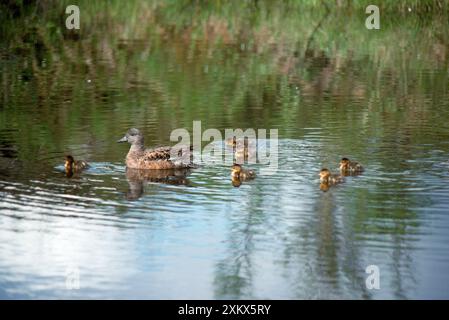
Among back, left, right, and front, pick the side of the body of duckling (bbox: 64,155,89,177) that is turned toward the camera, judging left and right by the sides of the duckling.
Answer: left

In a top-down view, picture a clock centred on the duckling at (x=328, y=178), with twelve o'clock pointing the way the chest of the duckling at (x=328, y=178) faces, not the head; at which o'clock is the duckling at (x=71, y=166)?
the duckling at (x=71, y=166) is roughly at 12 o'clock from the duckling at (x=328, y=178).

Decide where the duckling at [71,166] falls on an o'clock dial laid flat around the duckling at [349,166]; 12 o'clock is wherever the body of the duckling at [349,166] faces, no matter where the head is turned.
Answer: the duckling at [71,166] is roughly at 12 o'clock from the duckling at [349,166].

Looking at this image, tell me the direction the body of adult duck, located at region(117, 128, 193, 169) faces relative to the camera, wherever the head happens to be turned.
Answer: to the viewer's left

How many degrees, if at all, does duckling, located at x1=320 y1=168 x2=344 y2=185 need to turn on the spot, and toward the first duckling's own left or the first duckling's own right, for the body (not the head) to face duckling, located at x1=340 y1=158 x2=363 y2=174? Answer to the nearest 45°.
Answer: approximately 135° to the first duckling's own right

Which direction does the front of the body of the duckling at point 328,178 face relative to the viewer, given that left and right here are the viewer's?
facing to the left of the viewer

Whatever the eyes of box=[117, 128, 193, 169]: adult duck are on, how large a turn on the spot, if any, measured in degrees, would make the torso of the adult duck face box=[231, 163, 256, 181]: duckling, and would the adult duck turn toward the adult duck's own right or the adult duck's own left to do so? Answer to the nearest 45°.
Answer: approximately 135° to the adult duck's own left

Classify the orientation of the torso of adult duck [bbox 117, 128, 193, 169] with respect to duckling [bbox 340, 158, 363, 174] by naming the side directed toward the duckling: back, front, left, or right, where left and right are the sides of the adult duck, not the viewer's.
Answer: back

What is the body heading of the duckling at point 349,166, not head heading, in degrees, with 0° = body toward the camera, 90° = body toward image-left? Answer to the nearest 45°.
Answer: approximately 90°
